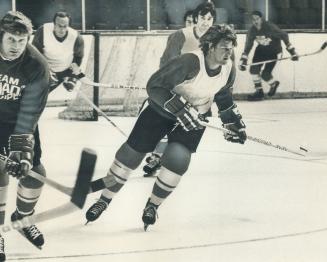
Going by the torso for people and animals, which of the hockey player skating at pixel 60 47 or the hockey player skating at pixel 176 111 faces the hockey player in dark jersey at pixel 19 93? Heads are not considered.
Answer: the hockey player skating at pixel 60 47

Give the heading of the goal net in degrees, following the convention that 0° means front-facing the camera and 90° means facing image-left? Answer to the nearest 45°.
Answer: approximately 315°

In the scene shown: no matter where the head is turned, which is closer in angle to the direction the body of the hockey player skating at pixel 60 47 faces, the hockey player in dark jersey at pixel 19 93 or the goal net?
the hockey player in dark jersey

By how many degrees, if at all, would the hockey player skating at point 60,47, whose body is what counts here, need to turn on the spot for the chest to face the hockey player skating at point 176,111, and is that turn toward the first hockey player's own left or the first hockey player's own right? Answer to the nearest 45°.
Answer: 0° — they already face them

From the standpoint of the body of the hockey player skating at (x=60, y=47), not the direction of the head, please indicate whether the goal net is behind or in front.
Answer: behind

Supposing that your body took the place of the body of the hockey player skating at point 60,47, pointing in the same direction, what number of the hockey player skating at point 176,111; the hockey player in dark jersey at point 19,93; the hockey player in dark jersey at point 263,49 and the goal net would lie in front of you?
2

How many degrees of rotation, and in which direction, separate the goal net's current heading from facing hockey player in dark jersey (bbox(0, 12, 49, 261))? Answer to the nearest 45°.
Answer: approximately 45° to its right

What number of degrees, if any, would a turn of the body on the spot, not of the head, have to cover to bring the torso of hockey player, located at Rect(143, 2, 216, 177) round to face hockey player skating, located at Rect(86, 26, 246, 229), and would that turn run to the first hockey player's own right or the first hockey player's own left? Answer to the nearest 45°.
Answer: approximately 45° to the first hockey player's own right

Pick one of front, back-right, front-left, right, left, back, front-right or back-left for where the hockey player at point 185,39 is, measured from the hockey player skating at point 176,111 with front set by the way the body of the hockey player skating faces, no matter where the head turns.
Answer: back-left

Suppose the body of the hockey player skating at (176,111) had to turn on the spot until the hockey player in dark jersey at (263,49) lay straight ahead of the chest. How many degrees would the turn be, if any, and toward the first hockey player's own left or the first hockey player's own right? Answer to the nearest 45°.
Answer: approximately 135° to the first hockey player's own left

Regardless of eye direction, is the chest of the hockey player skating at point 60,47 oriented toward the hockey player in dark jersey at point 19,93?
yes
